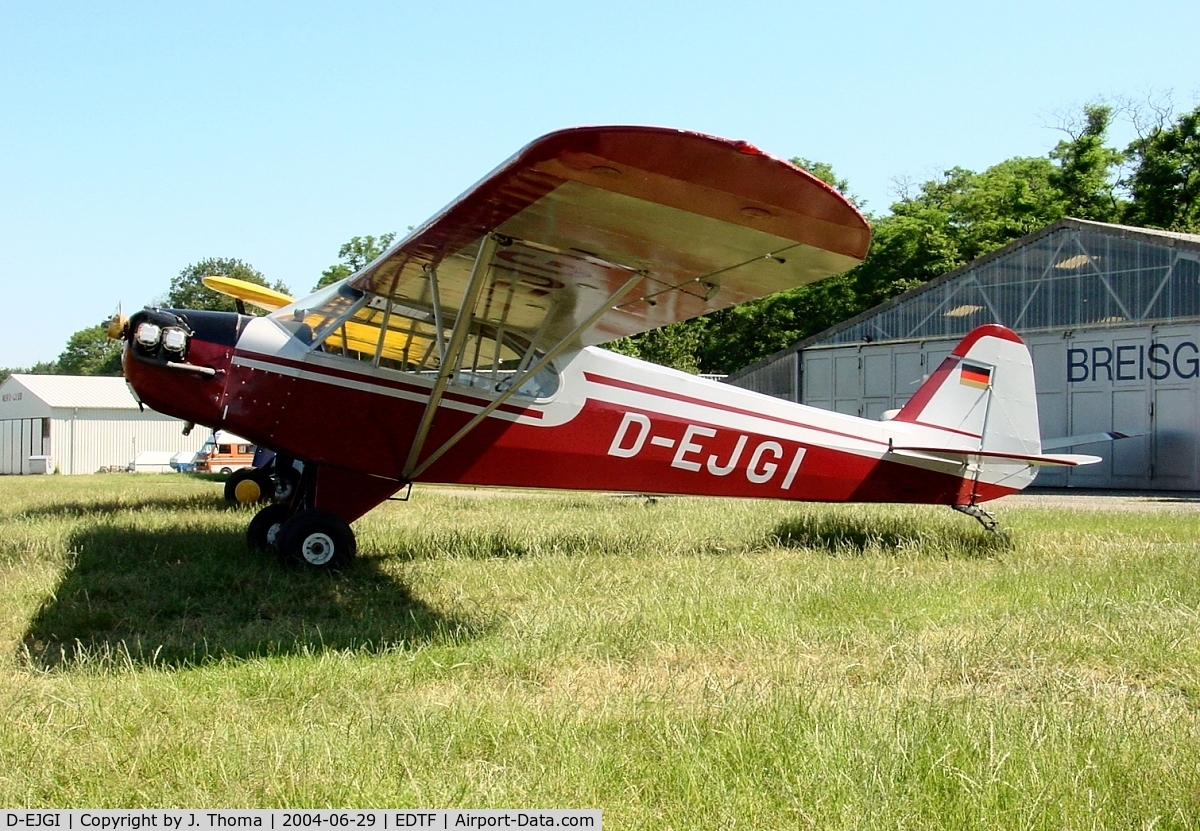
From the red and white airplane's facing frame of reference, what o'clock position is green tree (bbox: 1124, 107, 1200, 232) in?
The green tree is roughly at 4 o'clock from the red and white airplane.

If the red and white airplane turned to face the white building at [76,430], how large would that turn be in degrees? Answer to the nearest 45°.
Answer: approximately 45° to its right

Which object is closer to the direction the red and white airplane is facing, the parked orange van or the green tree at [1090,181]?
the parked orange van

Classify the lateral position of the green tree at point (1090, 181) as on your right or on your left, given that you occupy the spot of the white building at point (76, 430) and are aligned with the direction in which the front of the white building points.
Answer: on your left

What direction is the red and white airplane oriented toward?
to the viewer's left

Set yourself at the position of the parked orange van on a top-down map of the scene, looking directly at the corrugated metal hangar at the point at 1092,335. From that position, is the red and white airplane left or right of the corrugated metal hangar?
right

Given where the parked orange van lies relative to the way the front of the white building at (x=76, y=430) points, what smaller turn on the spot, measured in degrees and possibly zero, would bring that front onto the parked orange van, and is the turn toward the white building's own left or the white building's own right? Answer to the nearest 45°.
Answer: approximately 135° to the white building's own left

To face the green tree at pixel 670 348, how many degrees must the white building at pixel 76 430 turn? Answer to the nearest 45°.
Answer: approximately 90° to its left

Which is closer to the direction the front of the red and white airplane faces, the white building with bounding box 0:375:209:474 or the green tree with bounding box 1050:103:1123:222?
the white building
